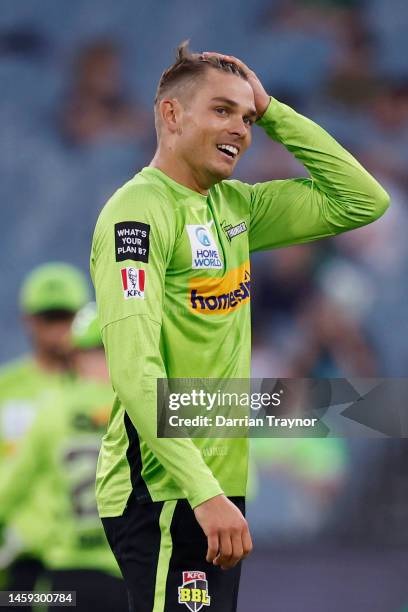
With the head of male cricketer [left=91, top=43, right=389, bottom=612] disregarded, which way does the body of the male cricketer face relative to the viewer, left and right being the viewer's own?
facing the viewer and to the right of the viewer

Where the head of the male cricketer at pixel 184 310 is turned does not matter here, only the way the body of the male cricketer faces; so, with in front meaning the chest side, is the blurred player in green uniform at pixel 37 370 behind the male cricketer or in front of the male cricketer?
behind

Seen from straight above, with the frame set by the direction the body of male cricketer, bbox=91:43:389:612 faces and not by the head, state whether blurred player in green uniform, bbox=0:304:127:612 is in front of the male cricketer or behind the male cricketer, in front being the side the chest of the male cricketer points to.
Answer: behind
